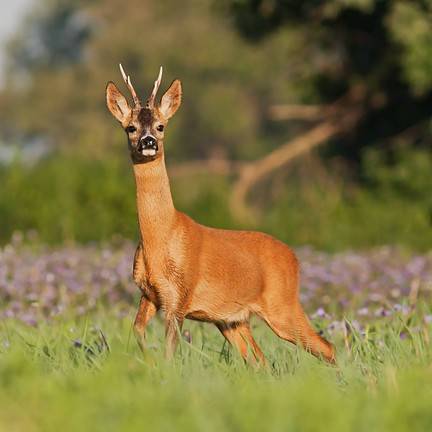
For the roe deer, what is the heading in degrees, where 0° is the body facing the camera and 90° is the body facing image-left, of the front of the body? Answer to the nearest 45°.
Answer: approximately 45°

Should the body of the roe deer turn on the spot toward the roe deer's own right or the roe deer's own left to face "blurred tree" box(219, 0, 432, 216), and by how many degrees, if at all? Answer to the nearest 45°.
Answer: approximately 135° to the roe deer's own right
